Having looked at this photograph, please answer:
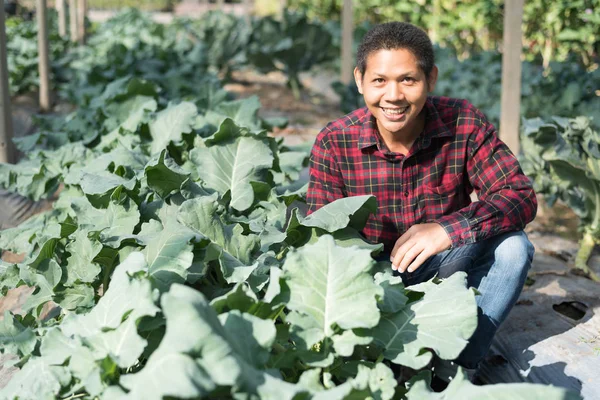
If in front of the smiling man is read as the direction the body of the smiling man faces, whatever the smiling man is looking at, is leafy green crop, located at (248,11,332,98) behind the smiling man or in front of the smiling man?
behind

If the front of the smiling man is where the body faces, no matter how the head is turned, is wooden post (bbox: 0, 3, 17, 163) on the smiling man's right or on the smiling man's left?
on the smiling man's right

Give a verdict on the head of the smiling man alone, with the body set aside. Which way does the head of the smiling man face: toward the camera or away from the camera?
toward the camera

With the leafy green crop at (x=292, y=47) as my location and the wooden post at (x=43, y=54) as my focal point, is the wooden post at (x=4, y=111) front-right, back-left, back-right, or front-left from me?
front-left

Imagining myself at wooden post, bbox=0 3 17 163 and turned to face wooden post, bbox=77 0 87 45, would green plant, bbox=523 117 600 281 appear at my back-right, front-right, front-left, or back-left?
back-right

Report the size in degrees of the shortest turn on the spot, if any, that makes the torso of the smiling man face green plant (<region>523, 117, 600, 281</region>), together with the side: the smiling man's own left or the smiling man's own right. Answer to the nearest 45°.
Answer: approximately 135° to the smiling man's own left

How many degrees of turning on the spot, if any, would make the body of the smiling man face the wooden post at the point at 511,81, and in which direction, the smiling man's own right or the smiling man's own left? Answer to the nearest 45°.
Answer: approximately 180°

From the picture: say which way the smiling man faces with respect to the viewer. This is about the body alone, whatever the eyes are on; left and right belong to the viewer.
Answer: facing the viewer

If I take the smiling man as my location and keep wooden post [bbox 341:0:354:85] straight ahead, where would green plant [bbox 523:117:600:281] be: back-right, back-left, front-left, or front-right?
front-right

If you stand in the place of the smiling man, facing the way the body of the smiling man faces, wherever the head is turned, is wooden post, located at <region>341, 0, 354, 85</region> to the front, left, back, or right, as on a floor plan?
back
